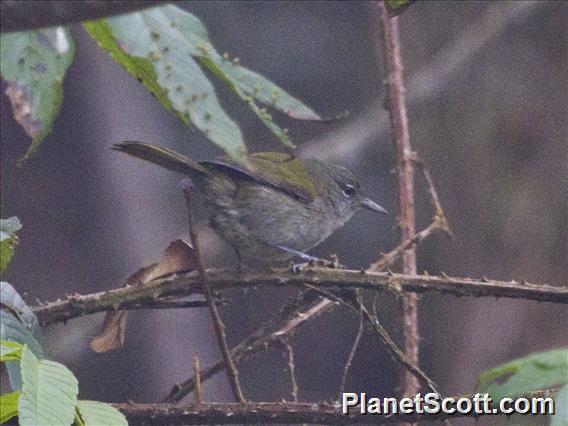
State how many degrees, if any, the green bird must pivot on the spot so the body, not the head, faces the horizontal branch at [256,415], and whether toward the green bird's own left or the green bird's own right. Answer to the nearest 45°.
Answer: approximately 90° to the green bird's own right

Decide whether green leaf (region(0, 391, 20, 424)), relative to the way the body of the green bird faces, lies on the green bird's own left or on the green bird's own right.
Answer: on the green bird's own right

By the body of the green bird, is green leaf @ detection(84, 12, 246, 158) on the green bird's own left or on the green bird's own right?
on the green bird's own right

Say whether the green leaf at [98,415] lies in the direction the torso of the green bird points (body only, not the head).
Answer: no

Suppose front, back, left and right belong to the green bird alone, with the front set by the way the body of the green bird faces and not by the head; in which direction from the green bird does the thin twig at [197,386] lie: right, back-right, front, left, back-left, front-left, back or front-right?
right

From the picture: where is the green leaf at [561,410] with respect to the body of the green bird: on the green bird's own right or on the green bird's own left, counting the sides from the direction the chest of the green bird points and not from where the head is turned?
on the green bird's own right

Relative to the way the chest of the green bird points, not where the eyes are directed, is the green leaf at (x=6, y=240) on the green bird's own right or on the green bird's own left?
on the green bird's own right

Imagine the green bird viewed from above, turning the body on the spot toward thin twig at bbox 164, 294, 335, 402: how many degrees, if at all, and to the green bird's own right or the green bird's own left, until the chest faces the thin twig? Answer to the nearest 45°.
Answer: approximately 90° to the green bird's own right

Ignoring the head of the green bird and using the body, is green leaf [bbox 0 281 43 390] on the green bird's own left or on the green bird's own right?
on the green bird's own right

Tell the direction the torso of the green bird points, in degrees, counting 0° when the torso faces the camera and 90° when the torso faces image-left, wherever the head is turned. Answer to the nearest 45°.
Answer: approximately 270°
